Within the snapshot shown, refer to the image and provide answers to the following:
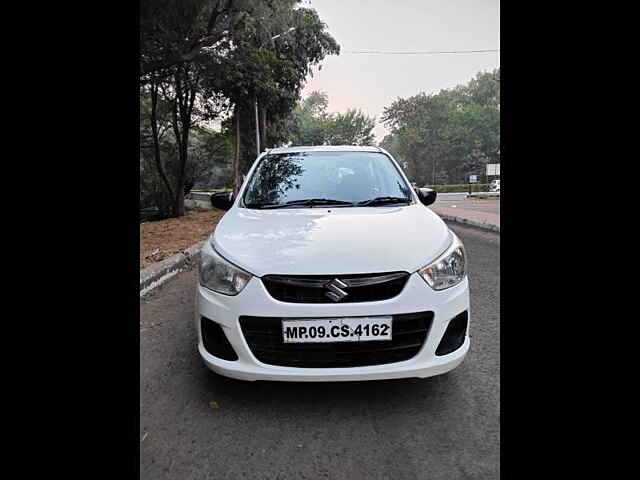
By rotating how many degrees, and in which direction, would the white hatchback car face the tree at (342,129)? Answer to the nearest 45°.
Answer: approximately 180°

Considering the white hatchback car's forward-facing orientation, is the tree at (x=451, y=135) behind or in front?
behind

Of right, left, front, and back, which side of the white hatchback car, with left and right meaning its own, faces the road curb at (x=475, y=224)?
back

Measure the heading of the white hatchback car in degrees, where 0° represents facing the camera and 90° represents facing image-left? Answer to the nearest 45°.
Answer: approximately 0°
